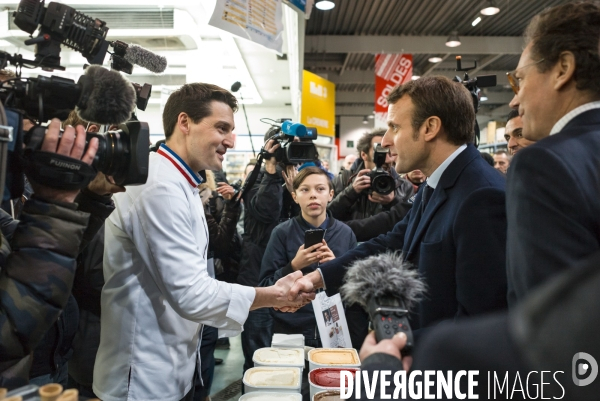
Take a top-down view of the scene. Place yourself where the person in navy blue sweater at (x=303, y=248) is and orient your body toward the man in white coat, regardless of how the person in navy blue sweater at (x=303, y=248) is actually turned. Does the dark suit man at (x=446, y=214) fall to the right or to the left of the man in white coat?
left

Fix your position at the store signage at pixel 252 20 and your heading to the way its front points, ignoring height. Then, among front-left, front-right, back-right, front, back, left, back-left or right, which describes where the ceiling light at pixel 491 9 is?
back-left

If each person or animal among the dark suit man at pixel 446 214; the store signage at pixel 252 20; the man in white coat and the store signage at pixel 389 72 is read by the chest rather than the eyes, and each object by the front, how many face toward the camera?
2

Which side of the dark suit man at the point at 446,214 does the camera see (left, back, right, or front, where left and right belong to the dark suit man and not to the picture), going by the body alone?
left

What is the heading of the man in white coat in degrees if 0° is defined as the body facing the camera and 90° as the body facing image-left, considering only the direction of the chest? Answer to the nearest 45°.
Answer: approximately 270°

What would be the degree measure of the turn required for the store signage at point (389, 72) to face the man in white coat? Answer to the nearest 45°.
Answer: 0° — it already faces them

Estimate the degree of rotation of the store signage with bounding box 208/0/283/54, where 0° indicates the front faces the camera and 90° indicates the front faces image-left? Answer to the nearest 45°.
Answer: approximately 0°

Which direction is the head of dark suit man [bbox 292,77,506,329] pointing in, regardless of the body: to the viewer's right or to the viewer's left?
to the viewer's left

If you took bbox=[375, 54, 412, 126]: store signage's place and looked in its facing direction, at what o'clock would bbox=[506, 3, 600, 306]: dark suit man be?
The dark suit man is roughly at 12 o'clock from the store signage.

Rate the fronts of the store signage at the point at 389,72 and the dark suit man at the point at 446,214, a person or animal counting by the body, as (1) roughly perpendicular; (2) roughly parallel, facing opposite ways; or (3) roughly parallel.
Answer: roughly perpendicular

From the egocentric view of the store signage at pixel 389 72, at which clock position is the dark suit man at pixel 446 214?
The dark suit man is roughly at 12 o'clock from the store signage.
